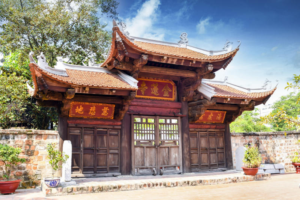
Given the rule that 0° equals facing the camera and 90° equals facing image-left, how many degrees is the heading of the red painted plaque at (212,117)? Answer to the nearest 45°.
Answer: approximately 0°

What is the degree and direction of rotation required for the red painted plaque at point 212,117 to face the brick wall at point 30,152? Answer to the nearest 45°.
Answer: approximately 45° to its right

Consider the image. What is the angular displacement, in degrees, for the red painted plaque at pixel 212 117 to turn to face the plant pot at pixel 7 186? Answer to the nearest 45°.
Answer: approximately 45° to its right

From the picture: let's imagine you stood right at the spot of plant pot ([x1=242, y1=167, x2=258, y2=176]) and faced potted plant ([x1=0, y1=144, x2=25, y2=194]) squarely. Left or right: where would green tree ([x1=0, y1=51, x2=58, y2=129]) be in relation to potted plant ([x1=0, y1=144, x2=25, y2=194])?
right

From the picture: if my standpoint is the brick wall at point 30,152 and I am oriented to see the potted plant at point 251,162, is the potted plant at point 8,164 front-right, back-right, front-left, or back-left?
back-right

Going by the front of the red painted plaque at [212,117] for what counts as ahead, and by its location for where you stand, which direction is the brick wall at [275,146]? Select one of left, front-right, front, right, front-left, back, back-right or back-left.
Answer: back-left

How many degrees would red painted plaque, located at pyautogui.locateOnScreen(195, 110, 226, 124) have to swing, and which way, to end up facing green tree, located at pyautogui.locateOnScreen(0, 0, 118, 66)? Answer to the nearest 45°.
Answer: approximately 90° to its right

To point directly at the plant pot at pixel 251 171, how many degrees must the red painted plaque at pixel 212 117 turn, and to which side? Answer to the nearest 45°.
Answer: approximately 45° to its left
